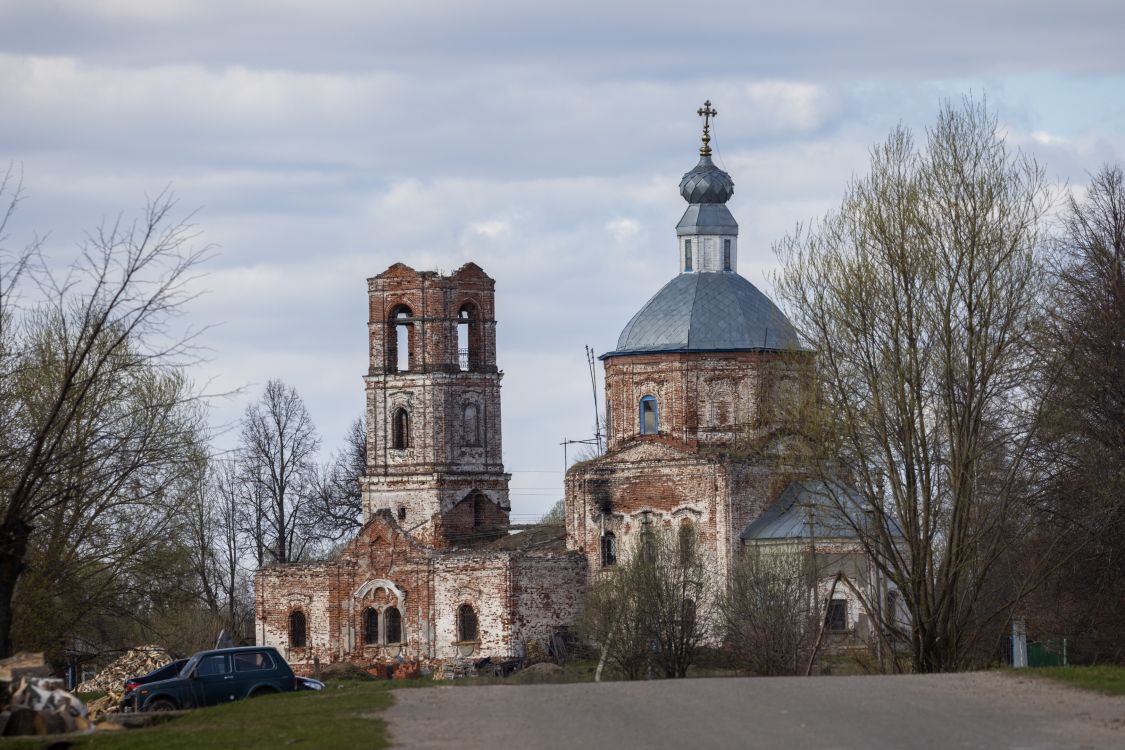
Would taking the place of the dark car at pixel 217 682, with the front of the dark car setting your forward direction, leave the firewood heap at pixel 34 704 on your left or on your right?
on your left

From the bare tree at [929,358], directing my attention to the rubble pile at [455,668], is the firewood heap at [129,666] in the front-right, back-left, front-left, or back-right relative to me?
front-left

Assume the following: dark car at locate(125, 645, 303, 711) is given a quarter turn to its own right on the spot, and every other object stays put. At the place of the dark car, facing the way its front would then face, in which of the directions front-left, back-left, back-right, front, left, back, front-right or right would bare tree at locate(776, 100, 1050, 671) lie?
right

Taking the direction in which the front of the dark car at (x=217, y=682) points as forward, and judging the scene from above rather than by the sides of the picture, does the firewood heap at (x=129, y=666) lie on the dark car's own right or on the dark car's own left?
on the dark car's own right
